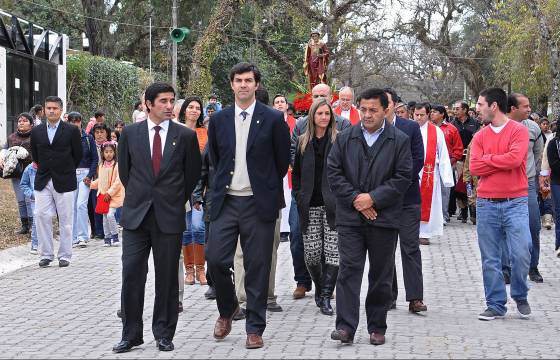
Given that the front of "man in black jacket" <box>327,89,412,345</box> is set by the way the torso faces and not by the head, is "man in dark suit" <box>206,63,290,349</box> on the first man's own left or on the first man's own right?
on the first man's own right

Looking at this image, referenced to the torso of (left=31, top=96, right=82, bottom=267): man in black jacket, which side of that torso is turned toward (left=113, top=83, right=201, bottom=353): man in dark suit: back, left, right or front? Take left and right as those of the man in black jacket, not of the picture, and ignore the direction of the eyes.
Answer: front

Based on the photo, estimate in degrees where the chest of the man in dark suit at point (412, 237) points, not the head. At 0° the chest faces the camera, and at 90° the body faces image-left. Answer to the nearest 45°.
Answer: approximately 0°

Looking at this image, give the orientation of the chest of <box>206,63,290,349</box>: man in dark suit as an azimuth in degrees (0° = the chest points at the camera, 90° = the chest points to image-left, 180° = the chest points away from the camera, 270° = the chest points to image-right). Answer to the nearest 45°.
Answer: approximately 0°

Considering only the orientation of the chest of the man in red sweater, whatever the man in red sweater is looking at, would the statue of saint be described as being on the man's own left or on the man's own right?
on the man's own right

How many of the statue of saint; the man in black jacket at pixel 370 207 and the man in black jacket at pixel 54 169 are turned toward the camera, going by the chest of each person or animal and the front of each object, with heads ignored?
3
